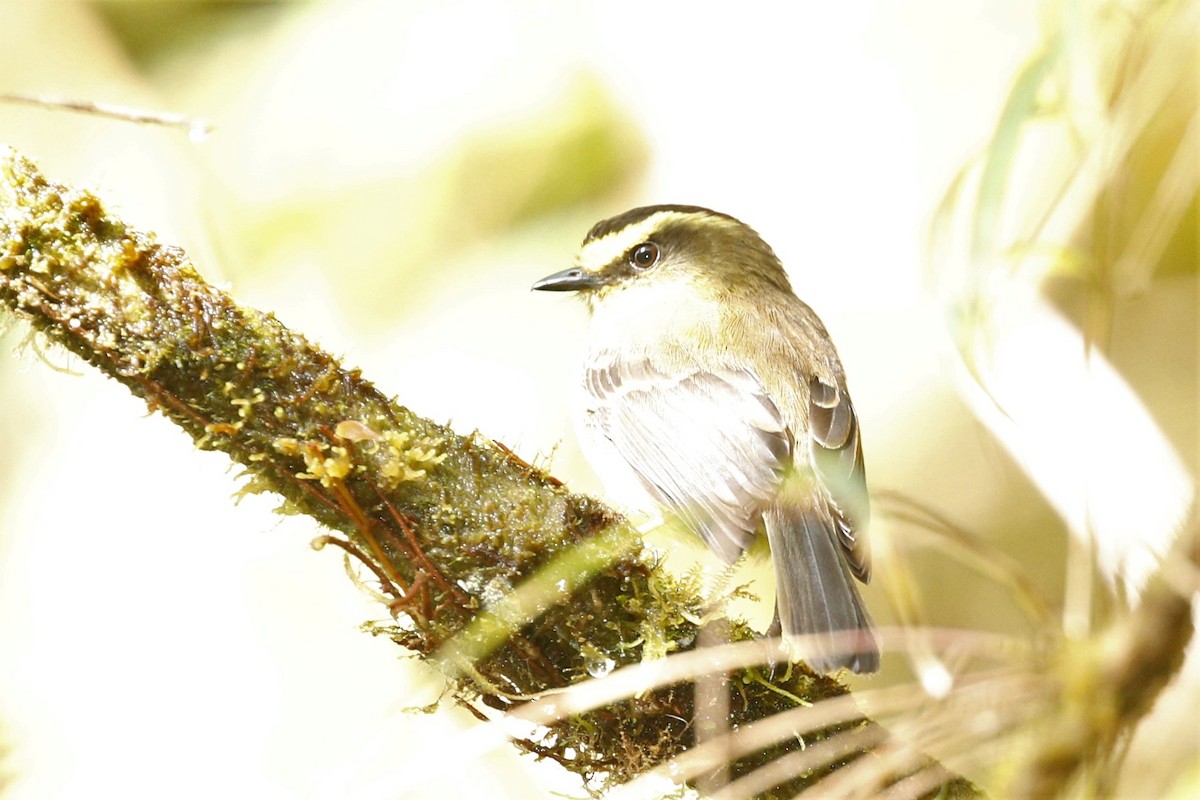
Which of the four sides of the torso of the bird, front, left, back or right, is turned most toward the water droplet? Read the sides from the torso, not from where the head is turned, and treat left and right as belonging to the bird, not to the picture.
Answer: left

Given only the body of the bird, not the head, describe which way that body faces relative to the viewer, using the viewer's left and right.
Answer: facing away from the viewer and to the left of the viewer
